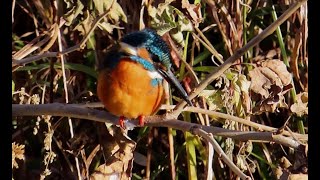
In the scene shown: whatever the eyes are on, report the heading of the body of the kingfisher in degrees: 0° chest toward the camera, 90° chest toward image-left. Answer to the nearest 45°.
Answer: approximately 315°

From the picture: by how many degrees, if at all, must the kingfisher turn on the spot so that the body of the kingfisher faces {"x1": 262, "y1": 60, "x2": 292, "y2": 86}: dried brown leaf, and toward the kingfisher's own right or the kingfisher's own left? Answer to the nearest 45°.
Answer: approximately 45° to the kingfisher's own left

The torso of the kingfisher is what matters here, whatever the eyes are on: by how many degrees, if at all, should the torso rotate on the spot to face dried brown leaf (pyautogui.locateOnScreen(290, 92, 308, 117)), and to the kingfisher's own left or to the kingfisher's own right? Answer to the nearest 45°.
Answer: approximately 45° to the kingfisher's own left
